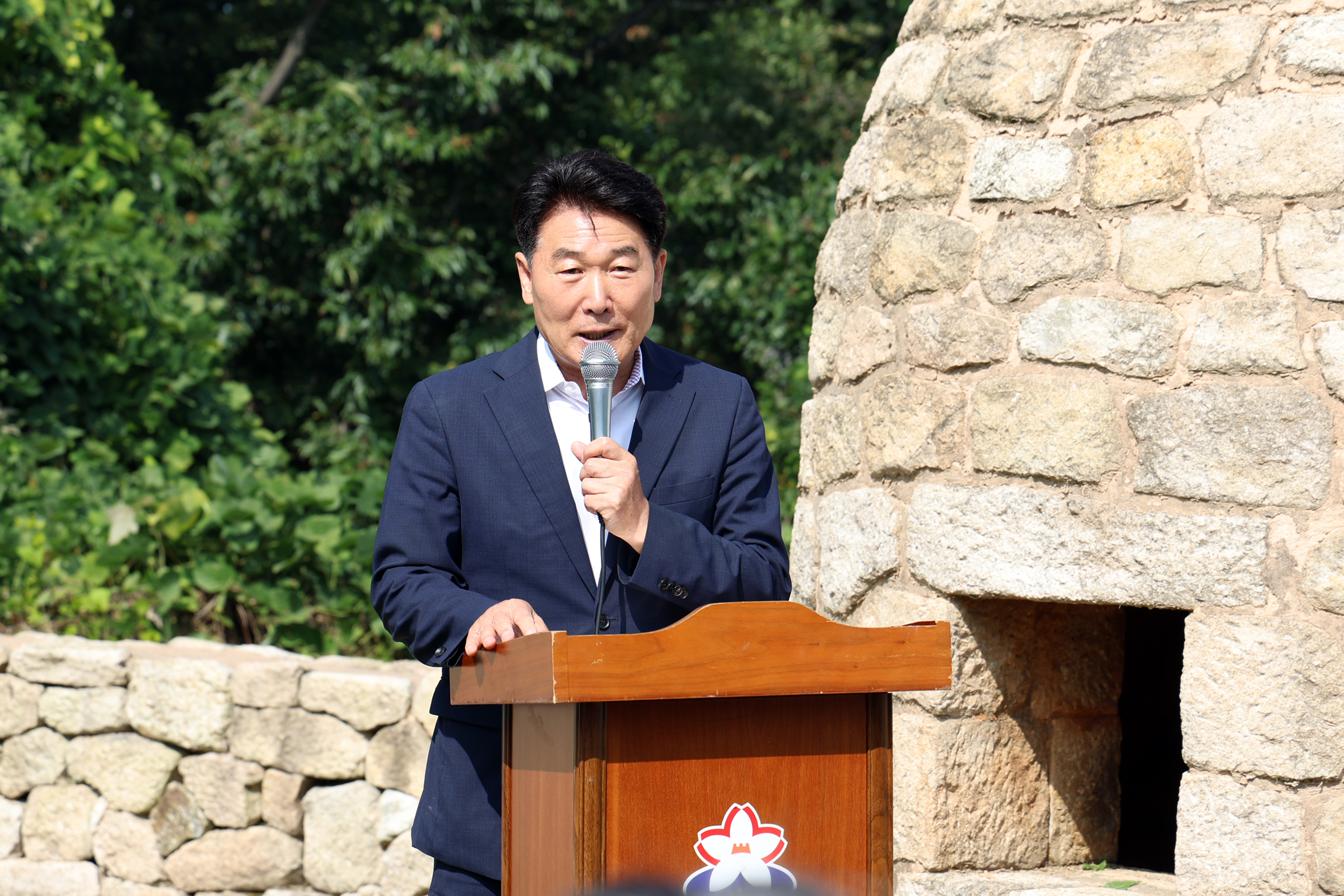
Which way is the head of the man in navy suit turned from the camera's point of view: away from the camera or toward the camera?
toward the camera

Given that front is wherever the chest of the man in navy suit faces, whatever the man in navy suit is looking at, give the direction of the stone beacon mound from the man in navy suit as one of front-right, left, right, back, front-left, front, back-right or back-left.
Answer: back-left

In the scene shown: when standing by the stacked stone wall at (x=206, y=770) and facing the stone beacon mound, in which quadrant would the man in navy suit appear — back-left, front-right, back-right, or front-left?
front-right

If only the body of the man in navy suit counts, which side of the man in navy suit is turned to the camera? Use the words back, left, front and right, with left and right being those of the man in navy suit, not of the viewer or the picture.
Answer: front

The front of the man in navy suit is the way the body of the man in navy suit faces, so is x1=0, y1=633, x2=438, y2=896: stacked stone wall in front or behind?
behind
